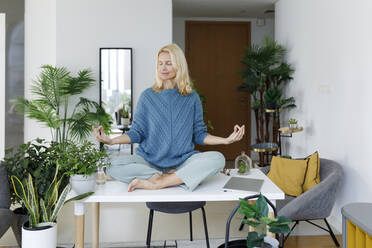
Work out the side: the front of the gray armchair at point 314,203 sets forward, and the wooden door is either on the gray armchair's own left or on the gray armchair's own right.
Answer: on the gray armchair's own right

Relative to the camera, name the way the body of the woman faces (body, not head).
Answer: toward the camera

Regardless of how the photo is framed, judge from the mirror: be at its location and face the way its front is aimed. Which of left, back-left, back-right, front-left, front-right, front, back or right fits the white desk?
front

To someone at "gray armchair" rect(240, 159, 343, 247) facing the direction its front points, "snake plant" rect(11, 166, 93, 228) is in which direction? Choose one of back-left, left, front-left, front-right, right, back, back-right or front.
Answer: front-left

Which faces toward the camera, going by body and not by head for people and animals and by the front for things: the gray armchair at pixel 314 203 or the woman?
the woman

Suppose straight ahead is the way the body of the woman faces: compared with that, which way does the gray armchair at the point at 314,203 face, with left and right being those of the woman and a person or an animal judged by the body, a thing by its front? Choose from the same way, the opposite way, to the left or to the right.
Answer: to the right

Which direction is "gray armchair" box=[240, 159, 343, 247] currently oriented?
to the viewer's left

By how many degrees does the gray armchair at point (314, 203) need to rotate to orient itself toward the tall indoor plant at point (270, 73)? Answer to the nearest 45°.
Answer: approximately 90° to its right

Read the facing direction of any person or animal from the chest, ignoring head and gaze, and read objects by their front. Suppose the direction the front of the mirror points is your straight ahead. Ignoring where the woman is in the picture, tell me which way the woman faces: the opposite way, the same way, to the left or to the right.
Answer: the same way

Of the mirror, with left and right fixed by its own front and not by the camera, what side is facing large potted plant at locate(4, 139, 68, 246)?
front

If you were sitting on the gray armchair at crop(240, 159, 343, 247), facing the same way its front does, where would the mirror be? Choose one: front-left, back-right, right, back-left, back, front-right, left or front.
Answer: front-right

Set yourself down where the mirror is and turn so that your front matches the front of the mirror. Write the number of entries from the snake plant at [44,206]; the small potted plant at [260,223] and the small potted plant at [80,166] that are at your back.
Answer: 0

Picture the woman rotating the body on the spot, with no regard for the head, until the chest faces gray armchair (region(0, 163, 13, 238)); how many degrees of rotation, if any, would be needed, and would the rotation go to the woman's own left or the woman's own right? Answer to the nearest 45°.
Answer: approximately 90° to the woman's own right

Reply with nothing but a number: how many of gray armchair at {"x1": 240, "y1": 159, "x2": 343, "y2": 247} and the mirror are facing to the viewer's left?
1

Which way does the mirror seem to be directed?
toward the camera

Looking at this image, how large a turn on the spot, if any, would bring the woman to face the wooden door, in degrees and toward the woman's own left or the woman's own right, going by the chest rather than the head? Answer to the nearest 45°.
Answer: approximately 180°
